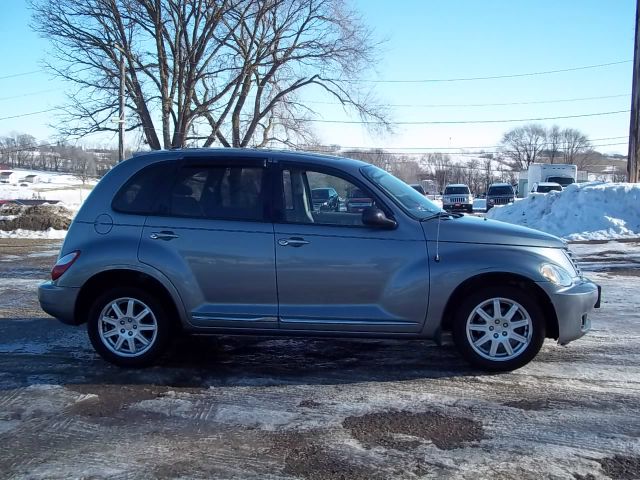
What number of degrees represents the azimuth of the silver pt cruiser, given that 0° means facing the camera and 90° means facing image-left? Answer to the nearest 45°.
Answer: approximately 270°

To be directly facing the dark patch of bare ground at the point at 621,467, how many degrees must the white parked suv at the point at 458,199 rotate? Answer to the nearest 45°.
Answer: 0° — it already faces it

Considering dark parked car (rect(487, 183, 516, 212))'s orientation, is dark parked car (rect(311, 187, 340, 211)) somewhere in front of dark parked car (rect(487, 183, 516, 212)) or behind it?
in front

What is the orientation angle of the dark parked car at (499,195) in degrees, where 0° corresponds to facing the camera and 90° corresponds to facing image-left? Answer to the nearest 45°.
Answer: approximately 0°

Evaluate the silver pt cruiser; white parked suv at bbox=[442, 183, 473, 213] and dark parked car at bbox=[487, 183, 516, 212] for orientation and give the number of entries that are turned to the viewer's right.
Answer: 1

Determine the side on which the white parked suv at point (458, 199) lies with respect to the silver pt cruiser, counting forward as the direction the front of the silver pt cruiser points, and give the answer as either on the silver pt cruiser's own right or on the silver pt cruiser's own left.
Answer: on the silver pt cruiser's own left

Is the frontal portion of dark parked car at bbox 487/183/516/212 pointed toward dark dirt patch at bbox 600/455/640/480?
yes

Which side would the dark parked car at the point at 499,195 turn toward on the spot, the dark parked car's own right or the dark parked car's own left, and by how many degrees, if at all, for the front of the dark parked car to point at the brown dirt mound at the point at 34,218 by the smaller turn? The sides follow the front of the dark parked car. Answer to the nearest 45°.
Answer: approximately 45° to the dark parked car's own right

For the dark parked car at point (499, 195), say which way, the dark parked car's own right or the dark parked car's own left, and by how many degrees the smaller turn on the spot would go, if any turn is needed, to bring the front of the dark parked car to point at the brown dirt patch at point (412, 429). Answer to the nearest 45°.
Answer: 0° — it already faces it

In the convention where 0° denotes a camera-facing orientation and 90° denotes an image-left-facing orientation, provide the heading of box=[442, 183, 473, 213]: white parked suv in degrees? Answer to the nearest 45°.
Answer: approximately 0°

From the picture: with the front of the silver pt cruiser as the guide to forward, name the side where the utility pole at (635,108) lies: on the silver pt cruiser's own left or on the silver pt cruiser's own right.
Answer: on the silver pt cruiser's own left

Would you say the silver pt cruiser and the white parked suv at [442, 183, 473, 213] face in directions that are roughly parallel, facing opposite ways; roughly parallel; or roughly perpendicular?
roughly perpendicular
